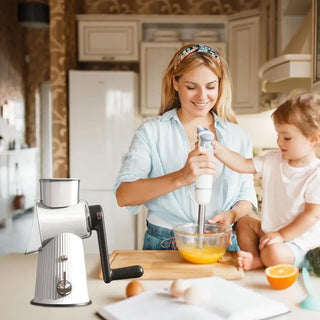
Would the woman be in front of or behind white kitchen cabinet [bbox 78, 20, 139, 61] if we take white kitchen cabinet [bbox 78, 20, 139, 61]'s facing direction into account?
in front

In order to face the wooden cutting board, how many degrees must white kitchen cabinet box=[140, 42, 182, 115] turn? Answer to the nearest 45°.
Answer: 0° — it already faces it

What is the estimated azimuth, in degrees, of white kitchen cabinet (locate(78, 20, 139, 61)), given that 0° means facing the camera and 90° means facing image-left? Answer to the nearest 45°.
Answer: approximately 0°

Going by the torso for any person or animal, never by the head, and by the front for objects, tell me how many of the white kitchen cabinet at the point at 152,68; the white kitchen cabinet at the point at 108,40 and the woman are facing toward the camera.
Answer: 3

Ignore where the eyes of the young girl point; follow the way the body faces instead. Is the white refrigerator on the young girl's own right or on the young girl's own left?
on the young girl's own right

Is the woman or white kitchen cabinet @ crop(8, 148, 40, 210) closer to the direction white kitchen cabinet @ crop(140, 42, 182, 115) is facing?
the woman

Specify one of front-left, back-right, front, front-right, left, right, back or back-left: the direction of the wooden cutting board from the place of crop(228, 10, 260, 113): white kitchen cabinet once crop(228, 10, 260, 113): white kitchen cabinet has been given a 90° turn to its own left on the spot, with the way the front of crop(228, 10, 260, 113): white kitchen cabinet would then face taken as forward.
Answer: front-right

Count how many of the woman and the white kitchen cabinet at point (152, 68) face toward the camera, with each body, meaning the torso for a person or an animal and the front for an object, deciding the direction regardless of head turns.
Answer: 2
